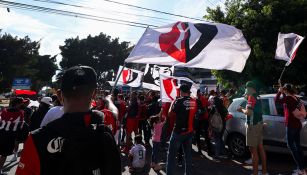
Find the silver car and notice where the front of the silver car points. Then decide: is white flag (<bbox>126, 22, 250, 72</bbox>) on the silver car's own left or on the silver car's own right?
on the silver car's own right

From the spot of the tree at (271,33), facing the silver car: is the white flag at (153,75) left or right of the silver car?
right

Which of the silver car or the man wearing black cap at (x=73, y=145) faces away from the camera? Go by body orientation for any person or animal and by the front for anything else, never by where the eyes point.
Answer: the man wearing black cap

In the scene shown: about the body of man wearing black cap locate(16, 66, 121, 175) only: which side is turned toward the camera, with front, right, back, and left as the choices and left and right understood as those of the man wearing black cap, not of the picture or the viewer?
back

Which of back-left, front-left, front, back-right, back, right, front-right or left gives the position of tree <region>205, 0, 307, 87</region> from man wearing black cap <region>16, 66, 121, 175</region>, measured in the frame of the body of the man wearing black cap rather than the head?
front-right

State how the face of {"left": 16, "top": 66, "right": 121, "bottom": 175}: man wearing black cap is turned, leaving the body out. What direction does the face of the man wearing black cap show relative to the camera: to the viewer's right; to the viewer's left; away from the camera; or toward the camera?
away from the camera

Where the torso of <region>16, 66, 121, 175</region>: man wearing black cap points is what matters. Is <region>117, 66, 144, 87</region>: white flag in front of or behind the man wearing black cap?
in front

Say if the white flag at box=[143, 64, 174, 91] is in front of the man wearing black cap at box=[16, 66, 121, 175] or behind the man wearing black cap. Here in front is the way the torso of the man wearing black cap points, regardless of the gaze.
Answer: in front
